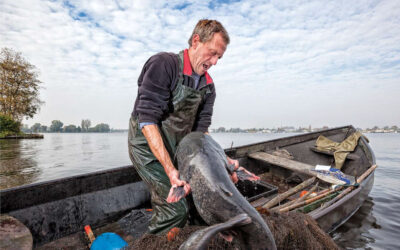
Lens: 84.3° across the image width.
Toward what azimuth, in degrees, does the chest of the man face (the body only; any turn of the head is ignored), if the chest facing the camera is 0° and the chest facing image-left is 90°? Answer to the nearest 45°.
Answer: approximately 315°

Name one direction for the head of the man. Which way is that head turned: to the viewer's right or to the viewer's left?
to the viewer's right

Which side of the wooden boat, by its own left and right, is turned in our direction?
right
